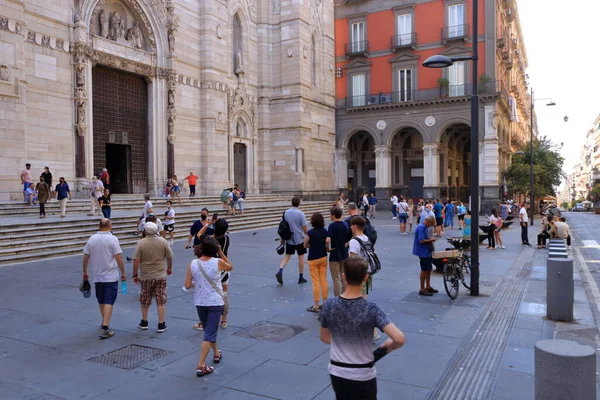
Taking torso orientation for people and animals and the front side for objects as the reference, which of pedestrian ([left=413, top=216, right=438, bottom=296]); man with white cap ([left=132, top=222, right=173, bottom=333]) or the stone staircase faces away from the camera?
the man with white cap

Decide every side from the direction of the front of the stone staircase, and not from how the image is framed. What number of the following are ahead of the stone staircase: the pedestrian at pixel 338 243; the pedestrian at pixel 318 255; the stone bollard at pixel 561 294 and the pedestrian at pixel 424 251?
4

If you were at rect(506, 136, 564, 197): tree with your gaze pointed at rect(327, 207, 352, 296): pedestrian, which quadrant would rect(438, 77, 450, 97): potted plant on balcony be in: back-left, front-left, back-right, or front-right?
front-right

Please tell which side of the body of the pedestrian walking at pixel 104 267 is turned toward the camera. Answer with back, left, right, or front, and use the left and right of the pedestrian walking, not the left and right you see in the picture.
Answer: back

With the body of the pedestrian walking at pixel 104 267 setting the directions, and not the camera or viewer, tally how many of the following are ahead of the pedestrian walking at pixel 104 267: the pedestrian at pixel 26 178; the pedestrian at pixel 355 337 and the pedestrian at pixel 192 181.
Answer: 2

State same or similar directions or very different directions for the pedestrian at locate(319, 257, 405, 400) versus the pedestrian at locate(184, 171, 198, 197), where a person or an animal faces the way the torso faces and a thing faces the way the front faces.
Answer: very different directions

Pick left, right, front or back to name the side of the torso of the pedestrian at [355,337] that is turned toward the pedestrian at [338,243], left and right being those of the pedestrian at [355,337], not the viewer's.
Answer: front

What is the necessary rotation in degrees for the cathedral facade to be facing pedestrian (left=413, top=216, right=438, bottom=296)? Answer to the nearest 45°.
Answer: approximately 45° to its right

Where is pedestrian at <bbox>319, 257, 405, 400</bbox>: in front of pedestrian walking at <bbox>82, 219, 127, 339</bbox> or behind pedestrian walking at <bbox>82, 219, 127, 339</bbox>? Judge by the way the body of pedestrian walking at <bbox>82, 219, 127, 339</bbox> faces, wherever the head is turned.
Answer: behind

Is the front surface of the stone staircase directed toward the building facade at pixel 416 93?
no

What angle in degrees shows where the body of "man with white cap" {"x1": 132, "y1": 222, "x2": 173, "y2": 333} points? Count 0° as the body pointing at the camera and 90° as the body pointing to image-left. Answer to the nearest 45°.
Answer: approximately 180°

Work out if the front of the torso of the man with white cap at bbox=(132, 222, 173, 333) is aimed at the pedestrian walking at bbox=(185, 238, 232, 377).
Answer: no

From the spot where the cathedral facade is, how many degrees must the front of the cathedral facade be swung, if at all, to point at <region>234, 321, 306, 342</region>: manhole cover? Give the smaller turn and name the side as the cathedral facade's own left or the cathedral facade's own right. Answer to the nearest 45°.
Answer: approximately 45° to the cathedral facade's own right

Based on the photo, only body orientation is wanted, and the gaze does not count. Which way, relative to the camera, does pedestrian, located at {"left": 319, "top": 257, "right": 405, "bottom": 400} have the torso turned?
away from the camera
